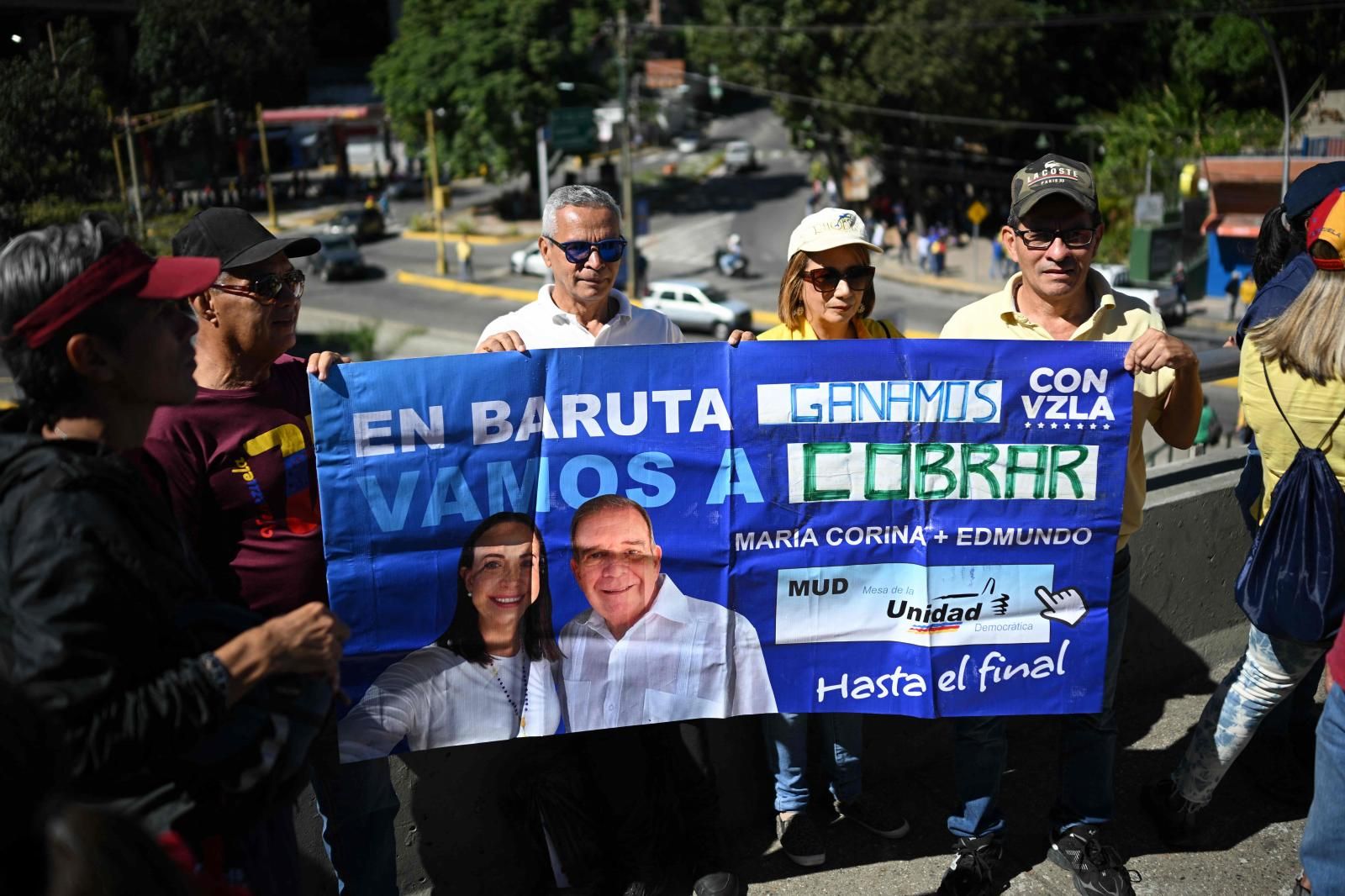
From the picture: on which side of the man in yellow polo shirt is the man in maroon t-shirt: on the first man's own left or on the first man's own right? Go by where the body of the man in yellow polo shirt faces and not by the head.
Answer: on the first man's own right

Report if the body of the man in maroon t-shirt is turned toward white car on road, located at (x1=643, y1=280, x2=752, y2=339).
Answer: no

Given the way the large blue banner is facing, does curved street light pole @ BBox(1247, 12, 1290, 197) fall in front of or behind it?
behind

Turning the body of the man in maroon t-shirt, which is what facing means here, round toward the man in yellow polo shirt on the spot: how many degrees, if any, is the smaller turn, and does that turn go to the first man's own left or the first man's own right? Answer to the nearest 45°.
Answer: approximately 45° to the first man's own left

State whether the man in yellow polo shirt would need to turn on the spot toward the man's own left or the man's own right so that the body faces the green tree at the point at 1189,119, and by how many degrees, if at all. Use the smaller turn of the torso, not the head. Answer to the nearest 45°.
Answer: approximately 180°

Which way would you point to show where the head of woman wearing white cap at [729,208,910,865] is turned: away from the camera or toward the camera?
toward the camera

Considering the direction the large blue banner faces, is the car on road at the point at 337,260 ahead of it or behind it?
behind

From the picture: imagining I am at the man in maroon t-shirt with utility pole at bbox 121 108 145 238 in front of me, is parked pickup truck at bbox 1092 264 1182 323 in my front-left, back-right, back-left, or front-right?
front-right

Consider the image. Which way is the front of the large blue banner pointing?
toward the camera

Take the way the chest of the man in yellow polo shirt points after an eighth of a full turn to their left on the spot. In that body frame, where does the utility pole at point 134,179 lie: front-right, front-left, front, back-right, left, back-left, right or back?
back

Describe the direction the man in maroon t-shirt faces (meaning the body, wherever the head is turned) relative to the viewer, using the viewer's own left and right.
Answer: facing the viewer and to the right of the viewer

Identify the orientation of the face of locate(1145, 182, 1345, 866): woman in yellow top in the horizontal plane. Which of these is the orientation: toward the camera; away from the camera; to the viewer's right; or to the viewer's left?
away from the camera

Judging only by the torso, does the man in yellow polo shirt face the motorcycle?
no

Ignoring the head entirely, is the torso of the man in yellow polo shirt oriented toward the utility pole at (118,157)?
no

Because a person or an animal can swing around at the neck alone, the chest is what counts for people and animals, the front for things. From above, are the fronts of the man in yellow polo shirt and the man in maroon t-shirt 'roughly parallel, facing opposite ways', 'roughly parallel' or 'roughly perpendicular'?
roughly perpendicular
